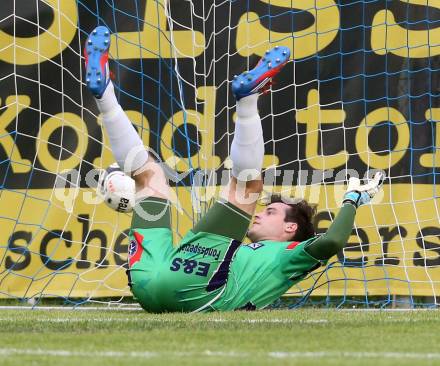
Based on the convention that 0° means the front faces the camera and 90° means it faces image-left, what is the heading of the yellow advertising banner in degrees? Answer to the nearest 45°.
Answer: approximately 0°
